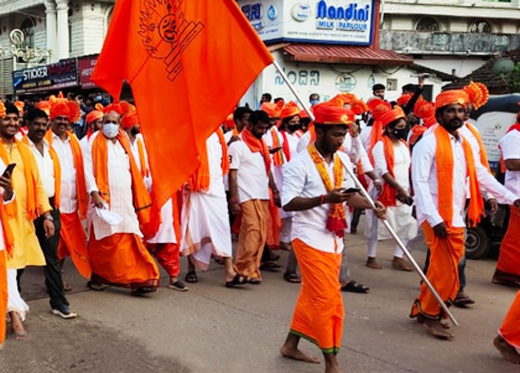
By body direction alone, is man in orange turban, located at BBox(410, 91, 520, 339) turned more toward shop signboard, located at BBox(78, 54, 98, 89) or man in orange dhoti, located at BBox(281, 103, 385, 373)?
the man in orange dhoti

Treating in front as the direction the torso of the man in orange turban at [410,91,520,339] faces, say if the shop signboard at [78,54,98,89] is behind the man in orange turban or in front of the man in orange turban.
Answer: behind

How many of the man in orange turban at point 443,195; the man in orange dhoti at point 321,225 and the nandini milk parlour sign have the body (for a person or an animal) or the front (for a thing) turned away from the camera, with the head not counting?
0

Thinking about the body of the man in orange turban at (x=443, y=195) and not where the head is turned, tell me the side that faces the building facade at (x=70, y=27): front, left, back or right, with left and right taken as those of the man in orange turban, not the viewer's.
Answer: back

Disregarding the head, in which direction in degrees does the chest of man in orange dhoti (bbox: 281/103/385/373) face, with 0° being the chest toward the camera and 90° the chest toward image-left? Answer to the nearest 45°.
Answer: approximately 315°

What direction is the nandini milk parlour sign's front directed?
toward the camera

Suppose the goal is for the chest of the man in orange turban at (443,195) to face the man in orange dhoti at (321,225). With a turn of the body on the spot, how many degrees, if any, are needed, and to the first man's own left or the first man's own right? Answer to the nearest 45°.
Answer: approximately 90° to the first man's own right

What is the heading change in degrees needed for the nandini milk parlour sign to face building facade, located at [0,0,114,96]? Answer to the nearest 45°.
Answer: approximately 135° to its right

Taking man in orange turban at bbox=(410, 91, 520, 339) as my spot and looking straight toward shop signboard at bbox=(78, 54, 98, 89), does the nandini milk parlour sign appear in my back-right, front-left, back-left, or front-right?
front-right

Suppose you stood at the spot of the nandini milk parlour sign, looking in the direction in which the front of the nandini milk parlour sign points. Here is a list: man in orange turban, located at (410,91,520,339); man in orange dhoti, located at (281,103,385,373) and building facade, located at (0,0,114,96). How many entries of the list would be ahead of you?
2

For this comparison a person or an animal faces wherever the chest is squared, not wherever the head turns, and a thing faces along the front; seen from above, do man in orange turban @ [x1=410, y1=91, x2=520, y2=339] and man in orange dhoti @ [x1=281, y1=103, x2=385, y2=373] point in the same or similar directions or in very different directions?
same or similar directions

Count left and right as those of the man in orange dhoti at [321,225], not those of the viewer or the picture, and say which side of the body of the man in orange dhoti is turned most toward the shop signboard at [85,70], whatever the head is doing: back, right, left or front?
back
